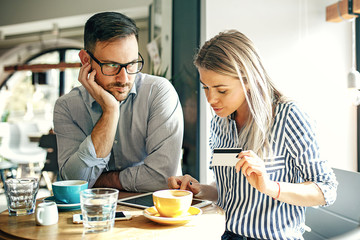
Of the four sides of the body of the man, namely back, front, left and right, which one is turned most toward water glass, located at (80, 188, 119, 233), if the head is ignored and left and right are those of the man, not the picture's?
front

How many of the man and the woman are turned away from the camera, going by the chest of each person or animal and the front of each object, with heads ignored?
0

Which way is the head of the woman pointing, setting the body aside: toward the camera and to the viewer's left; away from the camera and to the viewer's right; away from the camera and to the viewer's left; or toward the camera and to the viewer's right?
toward the camera and to the viewer's left

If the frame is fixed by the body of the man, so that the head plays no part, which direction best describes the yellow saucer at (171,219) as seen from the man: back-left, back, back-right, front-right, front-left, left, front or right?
front

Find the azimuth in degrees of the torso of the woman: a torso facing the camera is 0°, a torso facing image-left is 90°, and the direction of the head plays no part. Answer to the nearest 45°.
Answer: approximately 45°

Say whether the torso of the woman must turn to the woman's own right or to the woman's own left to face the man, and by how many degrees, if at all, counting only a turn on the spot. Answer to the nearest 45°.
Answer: approximately 45° to the woman's own right

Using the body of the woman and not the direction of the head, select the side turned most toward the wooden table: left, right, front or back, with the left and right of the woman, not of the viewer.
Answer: front

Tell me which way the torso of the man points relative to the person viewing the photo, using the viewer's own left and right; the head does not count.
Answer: facing the viewer

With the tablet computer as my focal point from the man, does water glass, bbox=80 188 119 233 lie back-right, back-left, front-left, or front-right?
front-right

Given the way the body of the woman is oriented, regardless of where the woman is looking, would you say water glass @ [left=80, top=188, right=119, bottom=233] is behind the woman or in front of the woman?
in front

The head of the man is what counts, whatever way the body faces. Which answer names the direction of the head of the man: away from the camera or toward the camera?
toward the camera

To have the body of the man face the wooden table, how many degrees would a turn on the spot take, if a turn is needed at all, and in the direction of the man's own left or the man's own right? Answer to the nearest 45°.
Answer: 0° — they already face it
